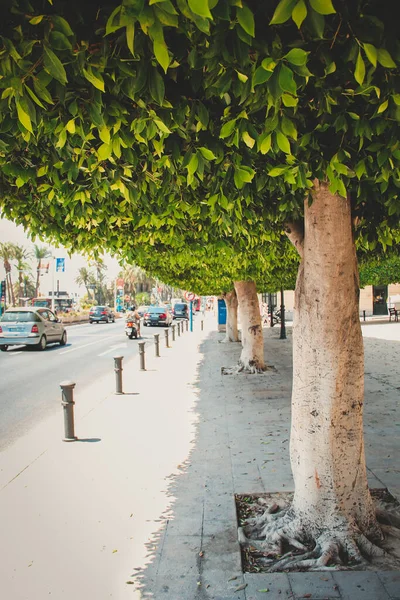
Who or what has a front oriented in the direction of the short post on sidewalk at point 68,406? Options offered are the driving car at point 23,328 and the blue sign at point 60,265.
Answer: the blue sign

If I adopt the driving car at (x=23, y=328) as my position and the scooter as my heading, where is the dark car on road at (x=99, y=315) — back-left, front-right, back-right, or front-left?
front-left

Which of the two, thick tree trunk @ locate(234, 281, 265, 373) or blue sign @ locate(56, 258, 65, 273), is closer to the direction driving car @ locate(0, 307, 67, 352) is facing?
the blue sign

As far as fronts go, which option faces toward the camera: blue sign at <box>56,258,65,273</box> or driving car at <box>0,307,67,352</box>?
the blue sign

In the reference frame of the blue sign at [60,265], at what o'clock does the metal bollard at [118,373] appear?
The metal bollard is roughly at 12 o'clock from the blue sign.

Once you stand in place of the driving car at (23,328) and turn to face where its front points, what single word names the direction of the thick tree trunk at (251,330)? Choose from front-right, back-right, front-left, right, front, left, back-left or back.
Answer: right

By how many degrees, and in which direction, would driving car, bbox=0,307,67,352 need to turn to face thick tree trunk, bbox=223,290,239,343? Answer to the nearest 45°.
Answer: approximately 45° to its right

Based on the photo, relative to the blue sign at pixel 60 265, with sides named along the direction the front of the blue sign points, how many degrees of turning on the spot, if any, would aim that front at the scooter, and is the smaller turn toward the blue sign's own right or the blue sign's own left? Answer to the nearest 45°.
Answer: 0° — it already faces it

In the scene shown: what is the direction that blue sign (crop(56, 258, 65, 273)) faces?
toward the camera

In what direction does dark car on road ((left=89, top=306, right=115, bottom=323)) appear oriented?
away from the camera

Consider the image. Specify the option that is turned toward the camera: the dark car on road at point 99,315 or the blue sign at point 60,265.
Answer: the blue sign

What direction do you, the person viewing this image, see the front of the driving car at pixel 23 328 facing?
facing away from the viewer and to the right of the viewer

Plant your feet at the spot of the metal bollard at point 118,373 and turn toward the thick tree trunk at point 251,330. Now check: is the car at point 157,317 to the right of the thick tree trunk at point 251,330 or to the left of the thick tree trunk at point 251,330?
left

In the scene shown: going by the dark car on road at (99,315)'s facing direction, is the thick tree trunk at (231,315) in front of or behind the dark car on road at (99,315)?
behind

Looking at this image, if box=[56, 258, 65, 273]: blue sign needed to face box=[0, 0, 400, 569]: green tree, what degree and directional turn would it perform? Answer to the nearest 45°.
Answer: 0° — it already faces it

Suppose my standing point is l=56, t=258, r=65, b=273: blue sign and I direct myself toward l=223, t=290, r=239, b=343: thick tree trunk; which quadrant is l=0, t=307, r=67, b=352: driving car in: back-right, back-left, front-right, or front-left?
front-right

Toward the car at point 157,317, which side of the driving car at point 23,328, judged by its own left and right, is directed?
front

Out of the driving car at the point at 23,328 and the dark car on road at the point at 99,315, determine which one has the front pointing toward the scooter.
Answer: the driving car at the point at 23,328

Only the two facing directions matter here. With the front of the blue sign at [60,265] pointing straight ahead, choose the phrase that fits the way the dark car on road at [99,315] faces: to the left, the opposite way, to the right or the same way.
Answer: the opposite way
